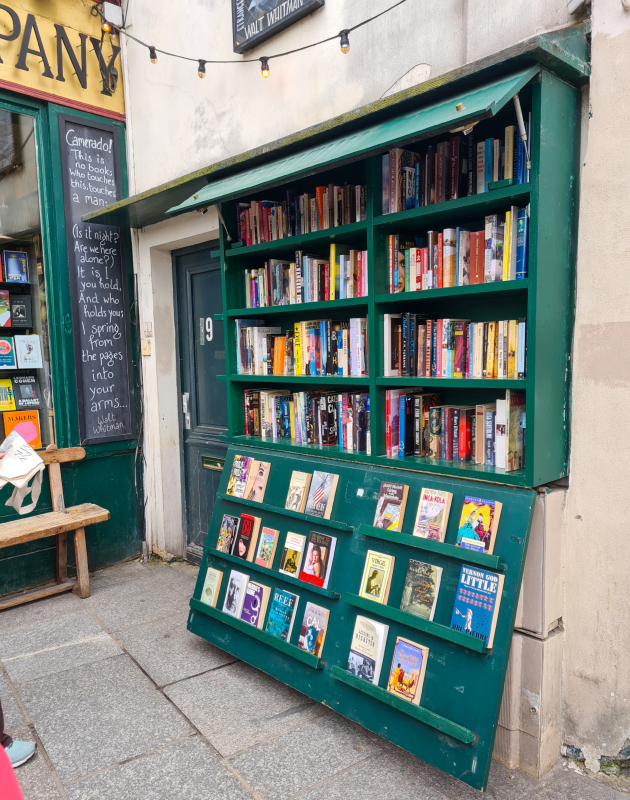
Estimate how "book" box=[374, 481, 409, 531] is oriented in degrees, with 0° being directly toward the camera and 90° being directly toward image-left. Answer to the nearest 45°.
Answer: approximately 45°

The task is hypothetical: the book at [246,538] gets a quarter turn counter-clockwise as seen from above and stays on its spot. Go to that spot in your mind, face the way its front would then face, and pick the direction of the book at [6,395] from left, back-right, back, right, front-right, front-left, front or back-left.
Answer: back

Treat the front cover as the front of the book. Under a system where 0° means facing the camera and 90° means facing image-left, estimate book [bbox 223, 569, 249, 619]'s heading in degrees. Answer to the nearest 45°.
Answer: approximately 45°

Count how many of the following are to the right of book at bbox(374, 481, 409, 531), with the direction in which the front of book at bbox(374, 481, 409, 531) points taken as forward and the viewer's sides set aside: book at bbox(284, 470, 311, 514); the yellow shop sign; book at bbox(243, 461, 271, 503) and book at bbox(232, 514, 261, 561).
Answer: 4

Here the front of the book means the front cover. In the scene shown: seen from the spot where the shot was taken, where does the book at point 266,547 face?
facing the viewer and to the left of the viewer

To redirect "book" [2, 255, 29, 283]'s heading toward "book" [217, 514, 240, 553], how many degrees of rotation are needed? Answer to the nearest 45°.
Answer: approximately 45° to its left

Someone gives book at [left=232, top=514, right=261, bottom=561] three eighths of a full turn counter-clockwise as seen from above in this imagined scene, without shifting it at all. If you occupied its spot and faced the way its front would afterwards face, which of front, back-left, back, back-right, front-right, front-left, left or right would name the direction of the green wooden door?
left

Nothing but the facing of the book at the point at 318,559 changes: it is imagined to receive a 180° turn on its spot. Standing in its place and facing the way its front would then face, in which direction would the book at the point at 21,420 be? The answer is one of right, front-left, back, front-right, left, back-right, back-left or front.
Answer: left

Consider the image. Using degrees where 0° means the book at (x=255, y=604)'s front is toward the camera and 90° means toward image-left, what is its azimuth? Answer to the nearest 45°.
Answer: approximately 45°

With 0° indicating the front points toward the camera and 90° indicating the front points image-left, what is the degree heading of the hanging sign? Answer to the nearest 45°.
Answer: approximately 45°

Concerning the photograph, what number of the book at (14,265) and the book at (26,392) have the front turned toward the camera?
2

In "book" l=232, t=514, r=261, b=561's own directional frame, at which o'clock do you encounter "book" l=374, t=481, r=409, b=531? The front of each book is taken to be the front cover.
"book" l=374, t=481, r=409, b=531 is roughly at 9 o'clock from "book" l=232, t=514, r=261, b=561.

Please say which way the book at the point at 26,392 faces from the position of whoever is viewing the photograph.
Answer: facing the viewer

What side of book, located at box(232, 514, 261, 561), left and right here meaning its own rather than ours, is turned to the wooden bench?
right
